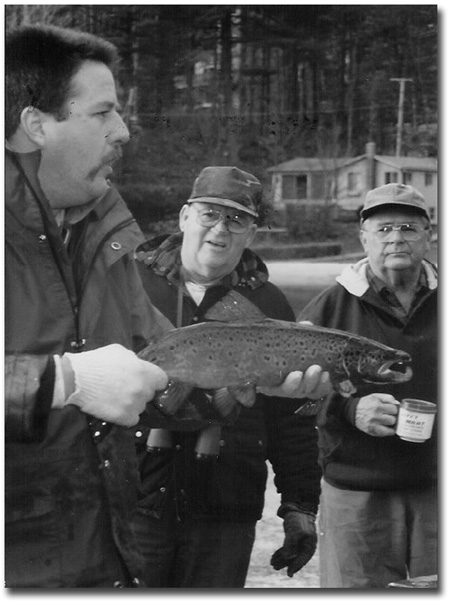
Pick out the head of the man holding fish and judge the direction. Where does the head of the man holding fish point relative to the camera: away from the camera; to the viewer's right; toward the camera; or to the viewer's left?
to the viewer's right

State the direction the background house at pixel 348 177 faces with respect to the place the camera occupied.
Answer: facing the viewer

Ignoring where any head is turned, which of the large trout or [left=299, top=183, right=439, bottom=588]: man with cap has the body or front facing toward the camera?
the man with cap

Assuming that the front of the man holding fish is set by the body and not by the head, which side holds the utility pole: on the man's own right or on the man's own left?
on the man's own left

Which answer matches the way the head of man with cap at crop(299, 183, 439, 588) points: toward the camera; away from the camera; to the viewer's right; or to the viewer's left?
toward the camera

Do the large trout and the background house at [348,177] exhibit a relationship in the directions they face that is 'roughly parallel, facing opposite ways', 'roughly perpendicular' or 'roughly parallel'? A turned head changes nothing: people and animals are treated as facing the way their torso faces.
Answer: roughly perpendicular

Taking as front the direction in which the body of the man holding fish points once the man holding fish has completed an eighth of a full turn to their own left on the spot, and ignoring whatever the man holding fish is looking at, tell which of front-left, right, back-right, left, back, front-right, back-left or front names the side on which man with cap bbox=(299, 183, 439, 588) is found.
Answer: front

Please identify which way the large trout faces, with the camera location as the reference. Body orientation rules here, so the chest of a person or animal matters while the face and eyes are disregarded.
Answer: facing to the right of the viewer

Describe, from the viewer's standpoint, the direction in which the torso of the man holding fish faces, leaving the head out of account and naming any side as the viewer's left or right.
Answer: facing the viewer and to the right of the viewer

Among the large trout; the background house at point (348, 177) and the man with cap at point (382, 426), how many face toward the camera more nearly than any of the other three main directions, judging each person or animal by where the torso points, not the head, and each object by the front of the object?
2

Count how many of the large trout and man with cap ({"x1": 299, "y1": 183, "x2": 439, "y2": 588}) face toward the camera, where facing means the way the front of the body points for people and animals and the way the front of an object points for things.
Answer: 1

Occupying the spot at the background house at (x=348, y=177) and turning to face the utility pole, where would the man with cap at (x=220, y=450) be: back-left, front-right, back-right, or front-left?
back-right

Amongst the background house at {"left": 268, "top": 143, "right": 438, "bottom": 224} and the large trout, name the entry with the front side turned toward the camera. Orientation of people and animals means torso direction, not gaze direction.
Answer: the background house
